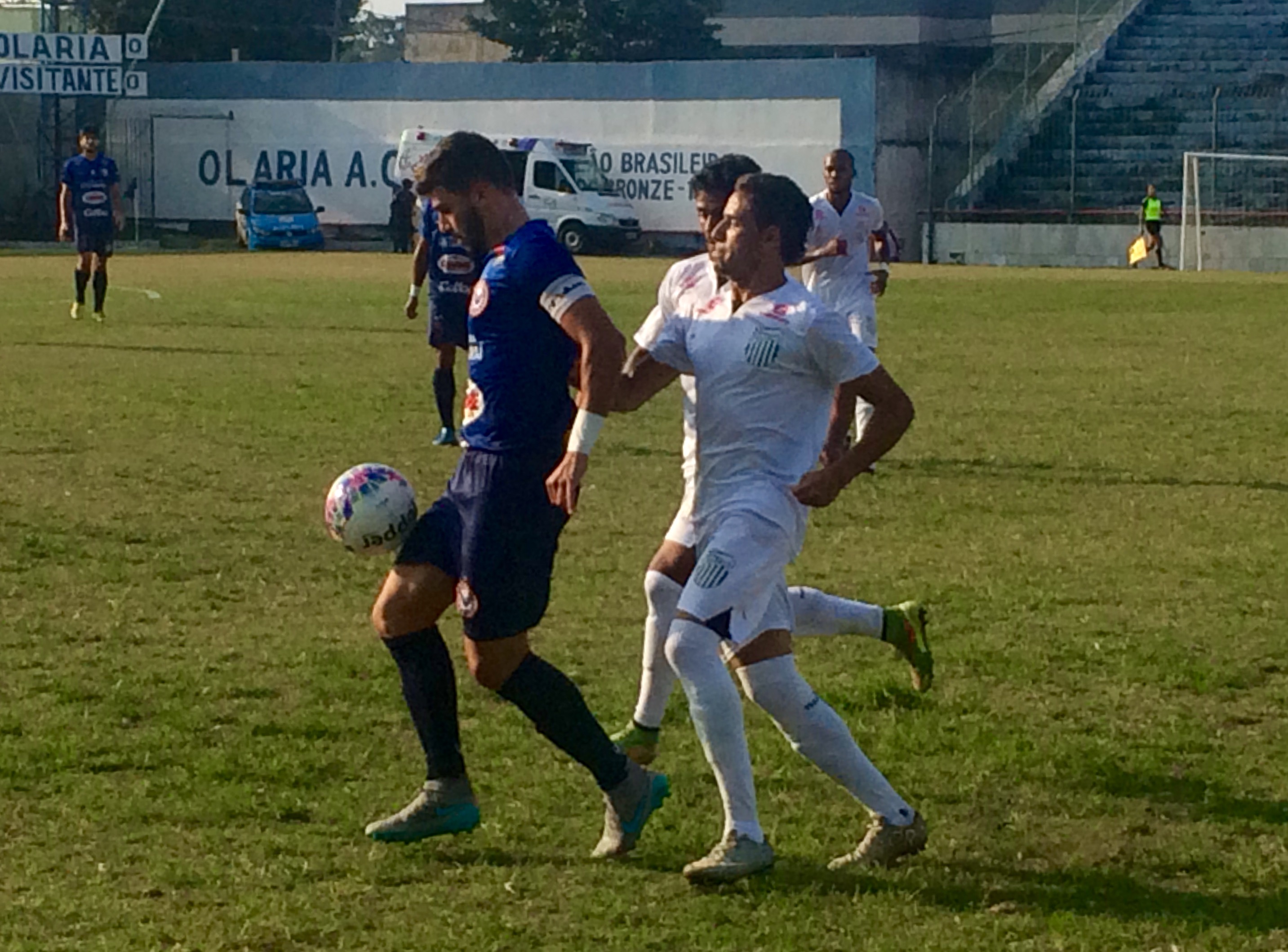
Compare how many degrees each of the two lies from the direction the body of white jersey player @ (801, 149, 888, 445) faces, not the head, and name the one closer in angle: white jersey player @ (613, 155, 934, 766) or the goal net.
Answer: the white jersey player

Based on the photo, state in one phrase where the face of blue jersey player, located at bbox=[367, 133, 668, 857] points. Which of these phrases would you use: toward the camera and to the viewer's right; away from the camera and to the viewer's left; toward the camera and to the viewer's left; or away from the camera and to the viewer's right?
toward the camera and to the viewer's left

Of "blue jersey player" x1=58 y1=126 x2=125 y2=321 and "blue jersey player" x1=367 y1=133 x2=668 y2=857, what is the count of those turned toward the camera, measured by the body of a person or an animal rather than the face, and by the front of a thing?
1

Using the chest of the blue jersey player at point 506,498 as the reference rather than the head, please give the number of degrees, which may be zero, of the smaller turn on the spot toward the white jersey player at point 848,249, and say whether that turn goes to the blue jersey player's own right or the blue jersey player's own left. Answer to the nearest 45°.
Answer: approximately 90° to the blue jersey player's own right

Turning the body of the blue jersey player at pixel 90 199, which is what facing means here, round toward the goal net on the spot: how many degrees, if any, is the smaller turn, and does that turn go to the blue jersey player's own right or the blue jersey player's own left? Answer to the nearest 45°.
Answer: approximately 135° to the blue jersey player's own left

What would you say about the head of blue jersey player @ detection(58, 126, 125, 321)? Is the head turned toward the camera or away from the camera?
toward the camera

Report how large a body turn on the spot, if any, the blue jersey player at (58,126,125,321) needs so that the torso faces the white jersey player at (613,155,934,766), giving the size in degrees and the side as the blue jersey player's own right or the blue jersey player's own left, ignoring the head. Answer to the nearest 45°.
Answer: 0° — they already face them

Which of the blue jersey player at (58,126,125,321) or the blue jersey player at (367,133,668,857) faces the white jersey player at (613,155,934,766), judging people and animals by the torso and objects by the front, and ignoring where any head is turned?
the blue jersey player at (58,126,125,321)

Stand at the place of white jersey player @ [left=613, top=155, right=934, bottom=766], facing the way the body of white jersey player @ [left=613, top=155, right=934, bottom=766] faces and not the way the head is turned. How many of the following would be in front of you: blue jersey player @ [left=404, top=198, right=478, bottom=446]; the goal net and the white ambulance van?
0

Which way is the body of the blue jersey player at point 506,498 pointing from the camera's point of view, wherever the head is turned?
to the viewer's left

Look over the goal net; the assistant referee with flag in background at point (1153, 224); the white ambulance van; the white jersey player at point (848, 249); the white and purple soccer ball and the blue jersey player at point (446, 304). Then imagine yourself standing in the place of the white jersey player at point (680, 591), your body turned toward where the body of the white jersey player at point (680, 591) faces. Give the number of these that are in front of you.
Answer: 1

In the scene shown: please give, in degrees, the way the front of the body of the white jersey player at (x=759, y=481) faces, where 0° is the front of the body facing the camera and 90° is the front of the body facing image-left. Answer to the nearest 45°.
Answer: approximately 45°

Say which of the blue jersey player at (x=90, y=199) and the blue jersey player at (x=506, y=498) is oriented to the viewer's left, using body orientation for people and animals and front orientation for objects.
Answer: the blue jersey player at (x=506, y=498)

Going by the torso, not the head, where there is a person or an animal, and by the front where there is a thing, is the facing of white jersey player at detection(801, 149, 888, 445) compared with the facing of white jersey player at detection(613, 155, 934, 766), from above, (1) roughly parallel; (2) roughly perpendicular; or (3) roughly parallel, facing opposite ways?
roughly parallel

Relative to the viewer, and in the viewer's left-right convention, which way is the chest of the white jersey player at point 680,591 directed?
facing the viewer and to the left of the viewer

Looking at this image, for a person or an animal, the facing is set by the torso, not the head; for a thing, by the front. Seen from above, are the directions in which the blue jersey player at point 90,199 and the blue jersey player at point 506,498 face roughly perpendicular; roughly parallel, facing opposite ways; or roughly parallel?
roughly perpendicular

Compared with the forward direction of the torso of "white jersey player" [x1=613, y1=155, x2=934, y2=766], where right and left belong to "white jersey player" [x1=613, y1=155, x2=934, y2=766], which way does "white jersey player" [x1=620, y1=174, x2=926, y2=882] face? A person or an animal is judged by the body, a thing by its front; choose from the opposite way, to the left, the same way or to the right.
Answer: the same way
